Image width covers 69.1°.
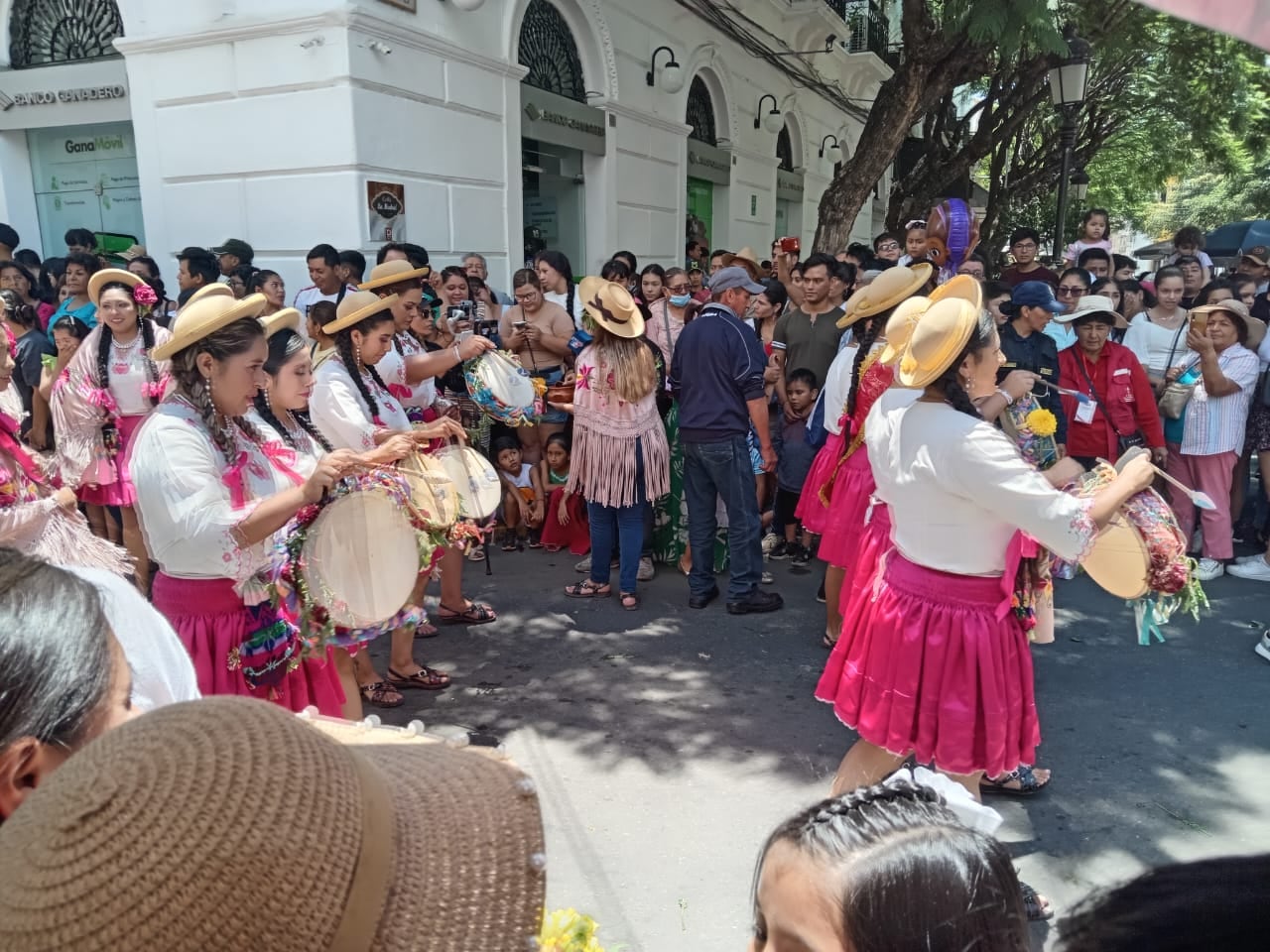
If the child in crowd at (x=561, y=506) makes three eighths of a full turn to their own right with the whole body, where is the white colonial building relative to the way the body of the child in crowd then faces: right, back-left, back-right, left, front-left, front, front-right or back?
front

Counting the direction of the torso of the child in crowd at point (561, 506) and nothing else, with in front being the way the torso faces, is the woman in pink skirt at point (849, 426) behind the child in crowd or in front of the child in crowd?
in front

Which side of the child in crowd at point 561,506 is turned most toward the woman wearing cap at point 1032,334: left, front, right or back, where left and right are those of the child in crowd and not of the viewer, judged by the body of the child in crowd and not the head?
left

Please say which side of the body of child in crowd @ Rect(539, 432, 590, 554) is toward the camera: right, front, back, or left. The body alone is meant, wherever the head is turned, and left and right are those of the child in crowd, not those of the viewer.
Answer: front

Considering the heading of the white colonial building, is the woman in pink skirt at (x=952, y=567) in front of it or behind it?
in front

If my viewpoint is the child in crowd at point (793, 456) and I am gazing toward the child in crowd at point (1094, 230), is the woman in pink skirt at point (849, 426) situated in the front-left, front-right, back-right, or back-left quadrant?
back-right

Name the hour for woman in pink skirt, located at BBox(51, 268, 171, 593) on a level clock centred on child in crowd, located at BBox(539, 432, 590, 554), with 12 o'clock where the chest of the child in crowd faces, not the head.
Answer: The woman in pink skirt is roughly at 2 o'clock from the child in crowd.

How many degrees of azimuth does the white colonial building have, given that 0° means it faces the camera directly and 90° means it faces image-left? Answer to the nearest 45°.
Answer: approximately 315°

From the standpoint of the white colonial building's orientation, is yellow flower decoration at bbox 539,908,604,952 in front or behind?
in front
